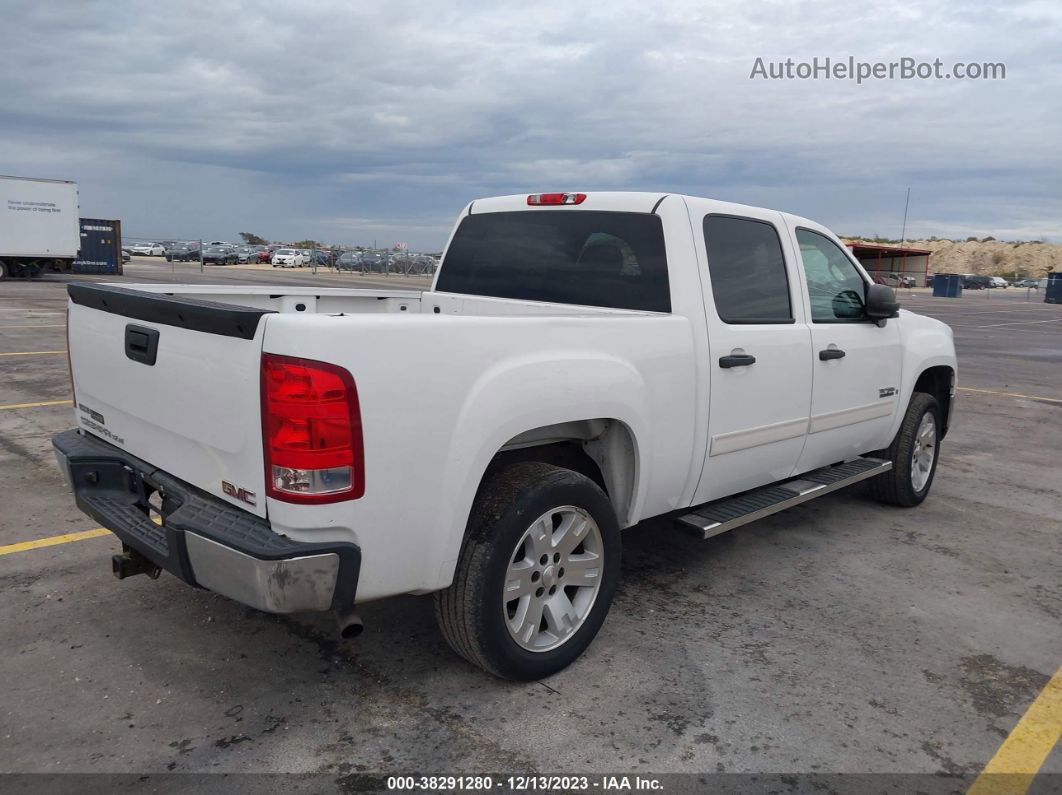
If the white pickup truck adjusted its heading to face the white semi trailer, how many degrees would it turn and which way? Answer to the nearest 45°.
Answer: approximately 90° to its left

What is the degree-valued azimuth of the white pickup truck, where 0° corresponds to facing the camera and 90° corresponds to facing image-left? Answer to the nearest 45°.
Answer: approximately 225°
